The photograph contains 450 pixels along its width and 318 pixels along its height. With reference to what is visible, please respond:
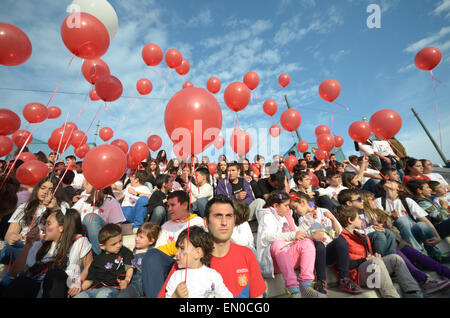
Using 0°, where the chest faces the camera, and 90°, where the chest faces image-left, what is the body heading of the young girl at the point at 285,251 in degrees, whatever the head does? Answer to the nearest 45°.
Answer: approximately 315°

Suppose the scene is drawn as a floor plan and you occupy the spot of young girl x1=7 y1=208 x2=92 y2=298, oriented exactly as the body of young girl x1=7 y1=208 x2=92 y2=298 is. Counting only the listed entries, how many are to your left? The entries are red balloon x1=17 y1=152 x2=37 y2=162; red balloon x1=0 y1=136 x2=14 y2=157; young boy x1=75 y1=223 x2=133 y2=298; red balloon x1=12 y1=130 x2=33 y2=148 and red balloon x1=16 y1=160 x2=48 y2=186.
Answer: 1

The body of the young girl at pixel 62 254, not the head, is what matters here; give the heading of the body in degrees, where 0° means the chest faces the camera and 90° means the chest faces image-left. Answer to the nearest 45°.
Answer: approximately 45°

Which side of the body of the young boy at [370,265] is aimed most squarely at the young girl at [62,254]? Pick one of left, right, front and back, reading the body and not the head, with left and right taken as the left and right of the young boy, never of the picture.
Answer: right

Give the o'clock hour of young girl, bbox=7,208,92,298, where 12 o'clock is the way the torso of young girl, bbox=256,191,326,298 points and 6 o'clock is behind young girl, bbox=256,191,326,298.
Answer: young girl, bbox=7,208,92,298 is roughly at 4 o'clock from young girl, bbox=256,191,326,298.

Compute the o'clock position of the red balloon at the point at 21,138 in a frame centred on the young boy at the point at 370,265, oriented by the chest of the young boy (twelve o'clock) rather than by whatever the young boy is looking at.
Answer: The red balloon is roughly at 4 o'clock from the young boy.

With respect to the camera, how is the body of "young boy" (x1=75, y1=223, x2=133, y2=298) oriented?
toward the camera

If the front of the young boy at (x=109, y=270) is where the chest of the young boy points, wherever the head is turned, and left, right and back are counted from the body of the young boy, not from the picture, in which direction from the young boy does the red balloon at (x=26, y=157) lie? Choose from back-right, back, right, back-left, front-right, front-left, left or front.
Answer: back-right

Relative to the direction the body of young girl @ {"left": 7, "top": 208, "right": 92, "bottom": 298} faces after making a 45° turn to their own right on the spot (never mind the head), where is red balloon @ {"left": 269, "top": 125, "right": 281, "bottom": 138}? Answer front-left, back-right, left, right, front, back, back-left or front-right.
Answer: back
